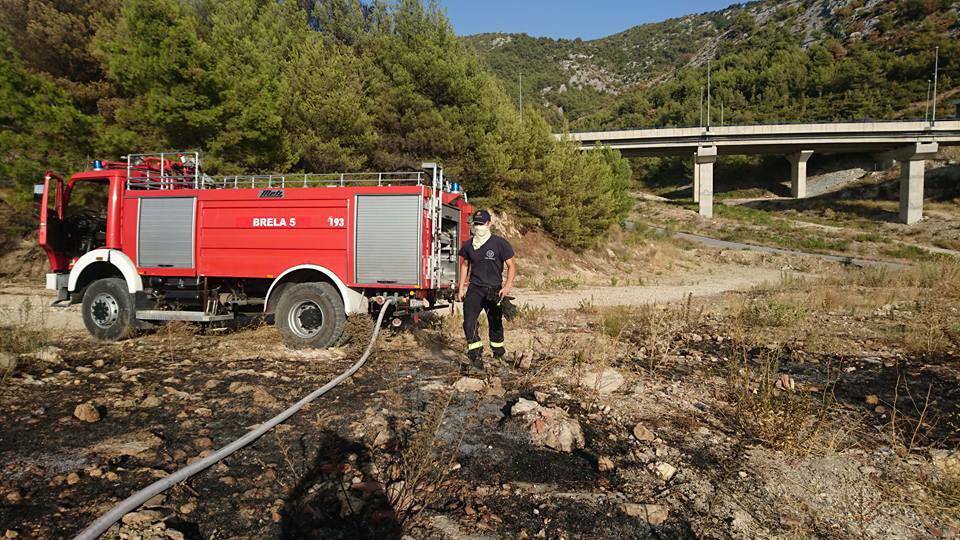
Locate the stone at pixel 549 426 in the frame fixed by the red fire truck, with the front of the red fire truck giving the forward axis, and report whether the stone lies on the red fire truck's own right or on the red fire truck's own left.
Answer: on the red fire truck's own left

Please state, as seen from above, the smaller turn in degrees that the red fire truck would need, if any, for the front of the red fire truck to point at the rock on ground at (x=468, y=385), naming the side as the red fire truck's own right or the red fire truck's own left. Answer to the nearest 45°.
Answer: approximately 135° to the red fire truck's own left

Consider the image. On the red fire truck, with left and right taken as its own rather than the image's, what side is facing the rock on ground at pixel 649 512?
left

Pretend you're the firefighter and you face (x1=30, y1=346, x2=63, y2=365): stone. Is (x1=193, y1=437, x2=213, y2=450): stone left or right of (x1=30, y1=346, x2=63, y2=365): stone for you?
left

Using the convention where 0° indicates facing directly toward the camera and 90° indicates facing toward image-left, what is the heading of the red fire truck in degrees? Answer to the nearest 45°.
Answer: approximately 90°

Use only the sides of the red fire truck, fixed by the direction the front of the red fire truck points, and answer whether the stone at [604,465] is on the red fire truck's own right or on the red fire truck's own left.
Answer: on the red fire truck's own left

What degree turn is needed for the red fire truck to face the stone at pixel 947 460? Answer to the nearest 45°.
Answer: approximately 135° to its left

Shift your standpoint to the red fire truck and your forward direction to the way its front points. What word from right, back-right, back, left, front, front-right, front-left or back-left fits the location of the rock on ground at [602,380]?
back-left

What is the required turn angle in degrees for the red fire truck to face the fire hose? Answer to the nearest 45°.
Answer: approximately 90° to its left

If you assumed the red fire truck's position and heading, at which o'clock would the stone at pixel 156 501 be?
The stone is roughly at 9 o'clock from the red fire truck.

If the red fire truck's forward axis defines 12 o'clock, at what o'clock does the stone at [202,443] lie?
The stone is roughly at 9 o'clock from the red fire truck.

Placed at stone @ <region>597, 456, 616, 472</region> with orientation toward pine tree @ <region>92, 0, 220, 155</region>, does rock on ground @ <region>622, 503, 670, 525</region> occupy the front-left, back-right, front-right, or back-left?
back-left

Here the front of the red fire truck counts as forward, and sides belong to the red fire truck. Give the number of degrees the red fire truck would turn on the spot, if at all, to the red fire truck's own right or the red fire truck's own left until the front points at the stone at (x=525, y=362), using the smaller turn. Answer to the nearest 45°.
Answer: approximately 135° to the red fire truck's own left

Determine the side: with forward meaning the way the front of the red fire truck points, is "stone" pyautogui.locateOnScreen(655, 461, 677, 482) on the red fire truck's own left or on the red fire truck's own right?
on the red fire truck's own left

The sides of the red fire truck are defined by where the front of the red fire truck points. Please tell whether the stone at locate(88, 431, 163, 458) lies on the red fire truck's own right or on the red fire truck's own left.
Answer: on the red fire truck's own left

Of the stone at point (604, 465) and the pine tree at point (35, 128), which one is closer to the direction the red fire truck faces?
the pine tree
